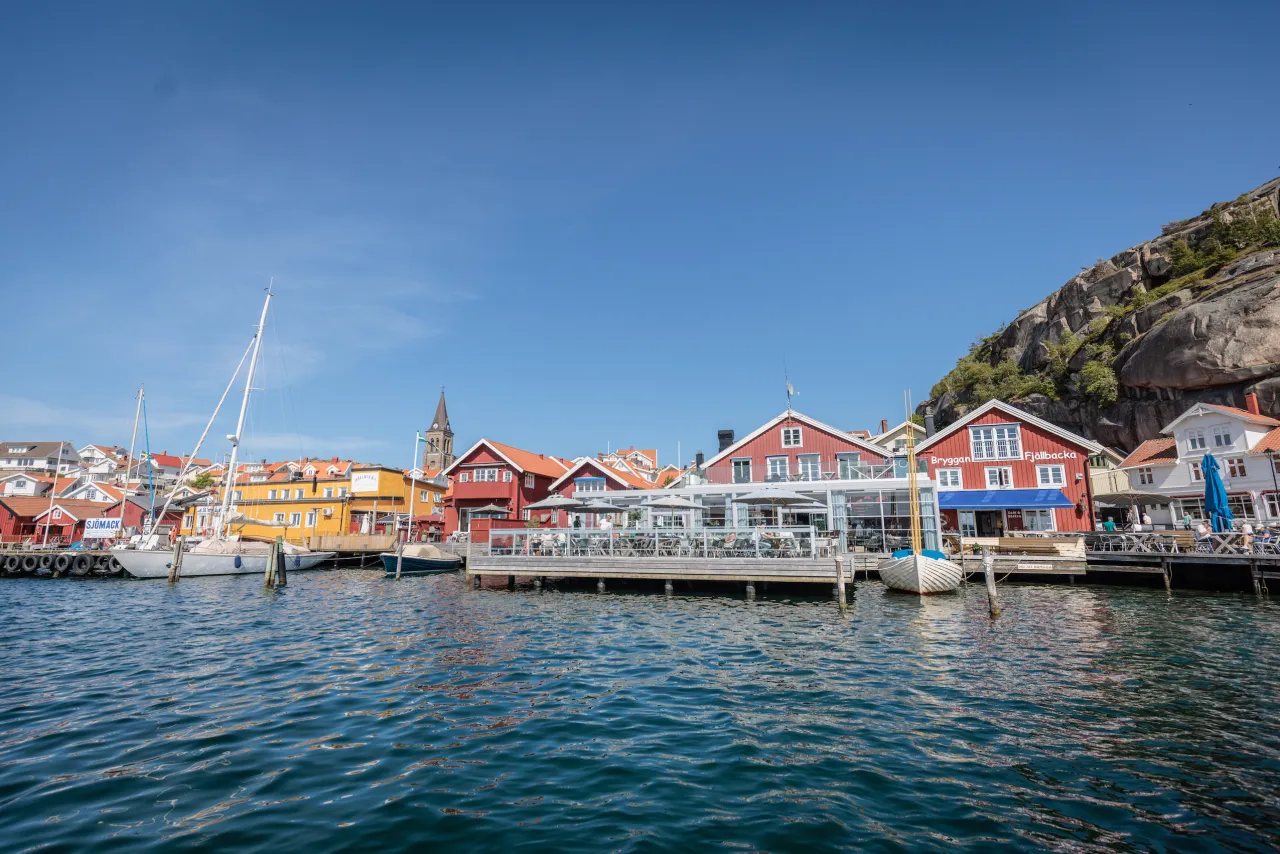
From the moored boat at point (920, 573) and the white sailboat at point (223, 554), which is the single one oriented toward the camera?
the moored boat

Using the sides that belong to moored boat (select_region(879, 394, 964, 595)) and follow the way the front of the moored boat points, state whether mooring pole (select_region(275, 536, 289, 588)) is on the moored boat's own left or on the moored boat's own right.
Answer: on the moored boat's own right

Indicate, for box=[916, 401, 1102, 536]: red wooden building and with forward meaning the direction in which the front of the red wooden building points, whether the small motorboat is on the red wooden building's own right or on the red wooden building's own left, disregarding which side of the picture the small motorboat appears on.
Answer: on the red wooden building's own right

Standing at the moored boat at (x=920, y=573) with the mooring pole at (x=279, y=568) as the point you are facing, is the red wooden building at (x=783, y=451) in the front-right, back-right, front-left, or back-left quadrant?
front-right

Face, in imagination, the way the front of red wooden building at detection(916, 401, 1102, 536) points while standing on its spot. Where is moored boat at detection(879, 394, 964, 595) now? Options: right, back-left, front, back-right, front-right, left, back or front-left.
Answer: front

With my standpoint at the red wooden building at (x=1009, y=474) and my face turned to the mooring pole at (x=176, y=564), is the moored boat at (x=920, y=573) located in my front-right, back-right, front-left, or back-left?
front-left

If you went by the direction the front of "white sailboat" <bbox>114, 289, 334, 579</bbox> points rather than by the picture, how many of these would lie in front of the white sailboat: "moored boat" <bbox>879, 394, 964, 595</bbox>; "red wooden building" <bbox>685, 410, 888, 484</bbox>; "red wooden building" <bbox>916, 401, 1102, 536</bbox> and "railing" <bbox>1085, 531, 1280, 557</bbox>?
0

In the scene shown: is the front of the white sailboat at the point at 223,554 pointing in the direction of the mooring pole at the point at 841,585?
no

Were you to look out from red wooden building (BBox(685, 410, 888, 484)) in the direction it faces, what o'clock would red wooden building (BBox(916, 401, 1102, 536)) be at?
red wooden building (BBox(916, 401, 1102, 536)) is roughly at 9 o'clock from red wooden building (BBox(685, 410, 888, 484)).

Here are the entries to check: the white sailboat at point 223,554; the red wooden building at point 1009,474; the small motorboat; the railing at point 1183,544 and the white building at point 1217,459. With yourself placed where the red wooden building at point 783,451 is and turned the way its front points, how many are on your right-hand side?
2

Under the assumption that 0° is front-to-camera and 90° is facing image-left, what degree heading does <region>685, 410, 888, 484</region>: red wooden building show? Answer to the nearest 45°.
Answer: approximately 0°

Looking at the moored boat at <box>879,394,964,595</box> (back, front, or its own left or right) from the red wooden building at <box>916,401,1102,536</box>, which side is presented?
back

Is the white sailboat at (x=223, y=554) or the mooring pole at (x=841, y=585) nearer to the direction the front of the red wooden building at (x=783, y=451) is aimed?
the mooring pole

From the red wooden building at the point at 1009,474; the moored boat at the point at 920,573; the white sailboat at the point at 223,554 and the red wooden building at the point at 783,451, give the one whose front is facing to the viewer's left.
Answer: the white sailboat

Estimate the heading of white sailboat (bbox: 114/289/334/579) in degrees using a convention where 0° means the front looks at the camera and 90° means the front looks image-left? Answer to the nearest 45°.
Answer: approximately 90°

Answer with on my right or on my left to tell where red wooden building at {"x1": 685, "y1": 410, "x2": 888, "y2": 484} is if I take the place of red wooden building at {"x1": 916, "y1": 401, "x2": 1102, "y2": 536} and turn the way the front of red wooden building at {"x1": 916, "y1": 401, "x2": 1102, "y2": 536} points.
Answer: on my right

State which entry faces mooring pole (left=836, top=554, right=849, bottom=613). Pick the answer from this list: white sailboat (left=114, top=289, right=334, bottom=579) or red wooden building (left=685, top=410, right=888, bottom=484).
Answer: the red wooden building

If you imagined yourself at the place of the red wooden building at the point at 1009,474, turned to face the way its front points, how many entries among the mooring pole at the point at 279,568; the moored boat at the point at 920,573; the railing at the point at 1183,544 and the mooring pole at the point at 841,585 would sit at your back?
0

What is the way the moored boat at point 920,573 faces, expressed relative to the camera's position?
facing the viewer
